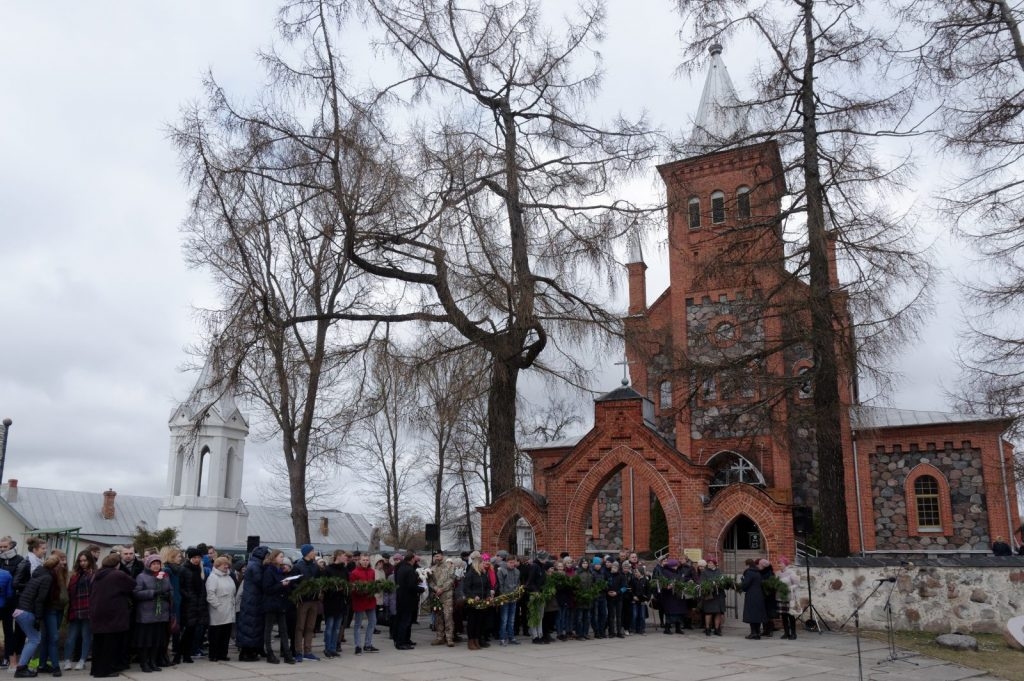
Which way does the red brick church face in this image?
toward the camera

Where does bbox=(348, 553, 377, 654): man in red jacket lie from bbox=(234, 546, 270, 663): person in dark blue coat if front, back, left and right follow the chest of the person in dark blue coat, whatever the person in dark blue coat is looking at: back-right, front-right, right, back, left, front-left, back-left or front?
front-left

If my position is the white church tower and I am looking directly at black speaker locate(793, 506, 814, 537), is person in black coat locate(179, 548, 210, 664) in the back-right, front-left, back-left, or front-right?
front-right

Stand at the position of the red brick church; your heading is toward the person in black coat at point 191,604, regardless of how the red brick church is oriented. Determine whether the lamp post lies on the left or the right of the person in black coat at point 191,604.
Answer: right

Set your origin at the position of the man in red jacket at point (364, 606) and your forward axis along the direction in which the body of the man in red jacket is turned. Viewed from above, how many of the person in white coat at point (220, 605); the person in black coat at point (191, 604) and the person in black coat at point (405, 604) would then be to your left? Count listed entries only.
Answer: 1

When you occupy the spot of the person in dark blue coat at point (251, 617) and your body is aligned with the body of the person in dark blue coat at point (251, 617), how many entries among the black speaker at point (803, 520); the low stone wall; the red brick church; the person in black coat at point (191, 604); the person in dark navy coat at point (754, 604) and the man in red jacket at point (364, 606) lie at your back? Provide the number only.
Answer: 1

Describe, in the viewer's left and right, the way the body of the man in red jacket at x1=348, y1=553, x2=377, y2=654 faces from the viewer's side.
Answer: facing the viewer

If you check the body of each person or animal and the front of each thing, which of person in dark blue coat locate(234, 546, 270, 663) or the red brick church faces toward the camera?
the red brick church

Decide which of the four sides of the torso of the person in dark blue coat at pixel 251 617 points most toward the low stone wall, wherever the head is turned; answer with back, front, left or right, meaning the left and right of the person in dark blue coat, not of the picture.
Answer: front
